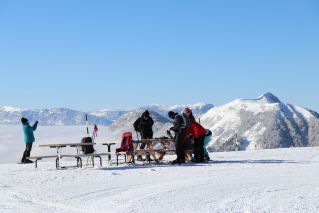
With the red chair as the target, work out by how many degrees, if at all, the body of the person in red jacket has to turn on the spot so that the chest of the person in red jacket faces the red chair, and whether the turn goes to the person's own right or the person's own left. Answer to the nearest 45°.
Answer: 0° — they already face it

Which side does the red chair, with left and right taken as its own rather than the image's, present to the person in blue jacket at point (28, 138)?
front

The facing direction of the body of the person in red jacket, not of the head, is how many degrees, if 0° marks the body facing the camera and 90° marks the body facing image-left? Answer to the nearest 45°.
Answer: approximately 90°

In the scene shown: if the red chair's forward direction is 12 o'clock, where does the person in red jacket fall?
The person in red jacket is roughly at 6 o'clock from the red chair.

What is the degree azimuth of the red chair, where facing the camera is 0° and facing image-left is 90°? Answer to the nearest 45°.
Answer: approximately 45°

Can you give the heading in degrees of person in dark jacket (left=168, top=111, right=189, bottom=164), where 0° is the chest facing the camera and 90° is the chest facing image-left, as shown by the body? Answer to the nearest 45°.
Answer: approximately 90°
